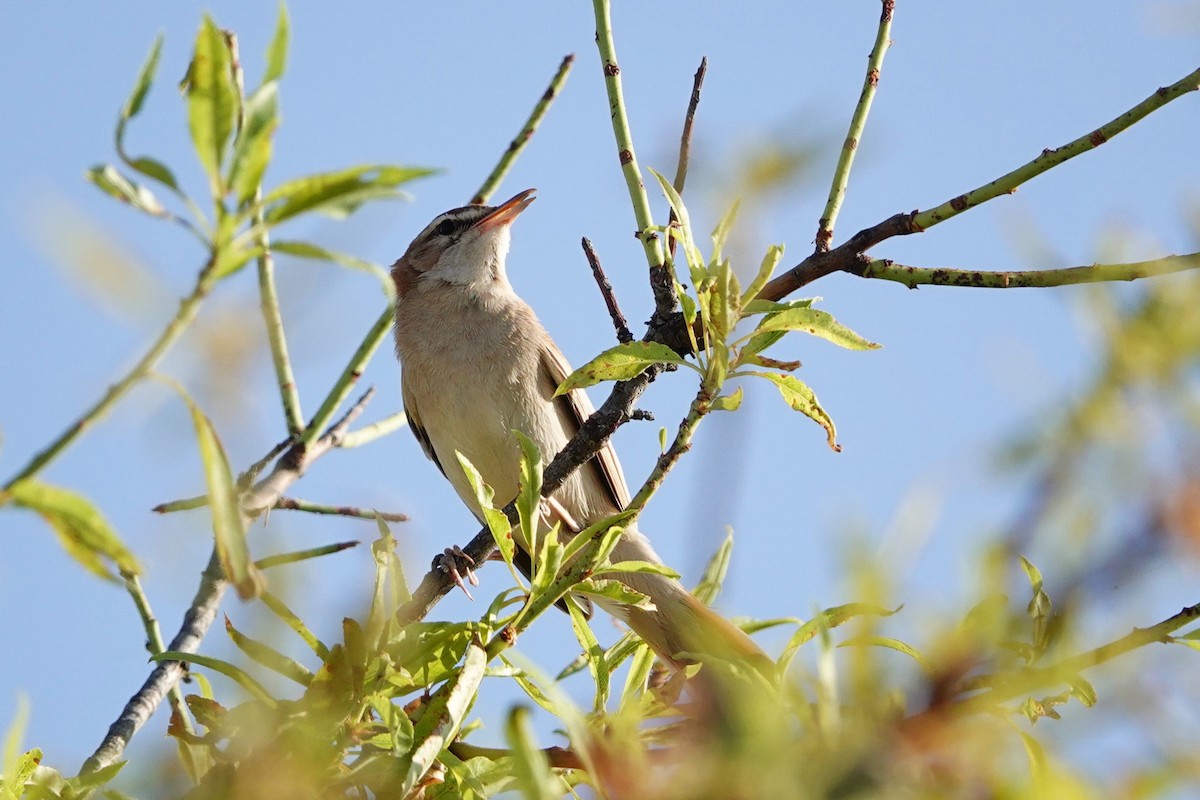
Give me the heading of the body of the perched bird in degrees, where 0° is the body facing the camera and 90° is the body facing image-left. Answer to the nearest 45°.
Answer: approximately 45°

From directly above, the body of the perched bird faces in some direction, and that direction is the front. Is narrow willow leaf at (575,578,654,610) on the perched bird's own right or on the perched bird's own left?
on the perched bird's own left

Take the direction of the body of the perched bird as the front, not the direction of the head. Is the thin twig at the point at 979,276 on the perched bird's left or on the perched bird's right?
on the perched bird's left

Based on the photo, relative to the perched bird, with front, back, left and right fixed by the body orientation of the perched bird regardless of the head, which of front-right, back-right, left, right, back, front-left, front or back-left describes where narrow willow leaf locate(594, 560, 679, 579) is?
front-left
